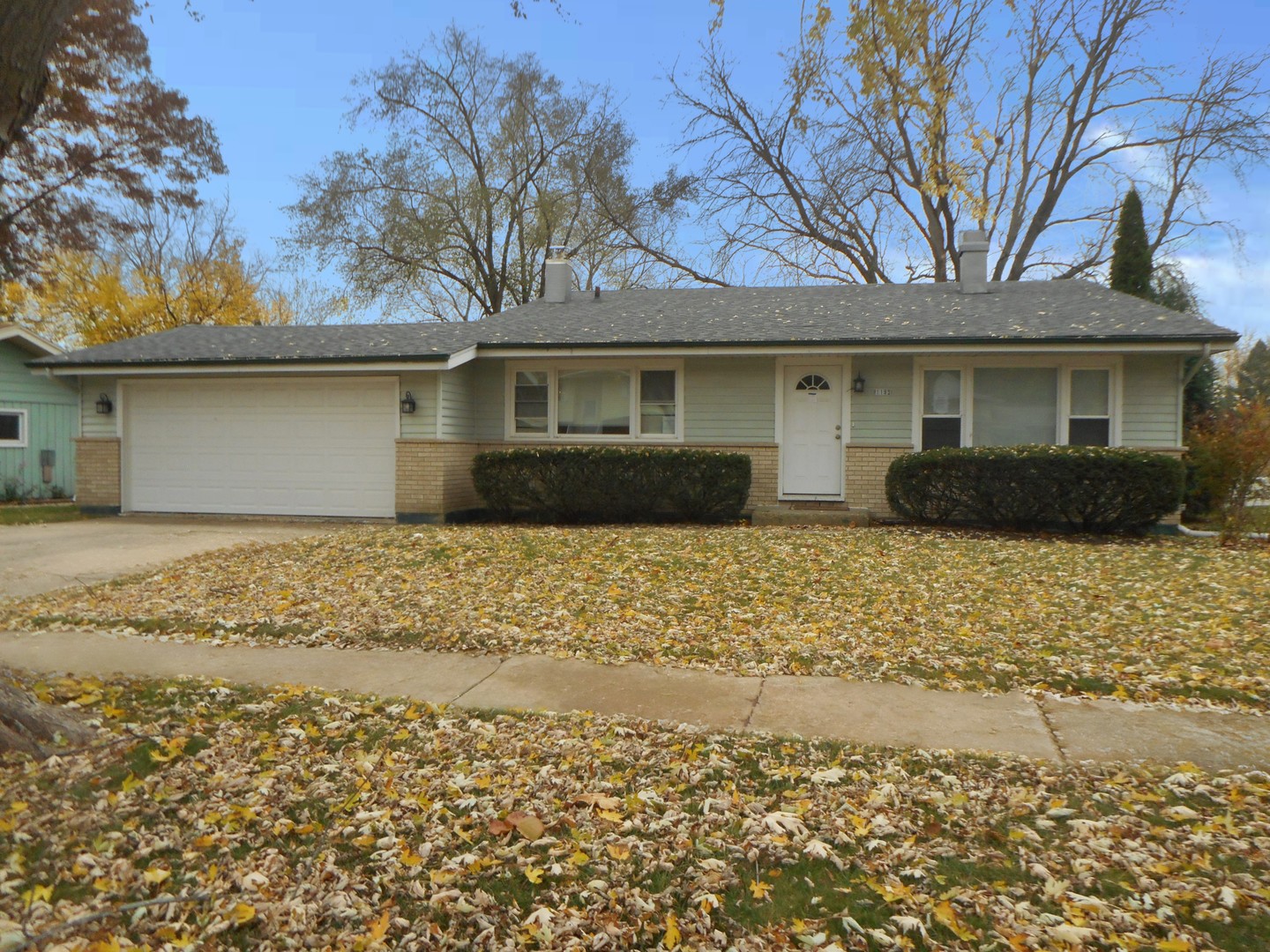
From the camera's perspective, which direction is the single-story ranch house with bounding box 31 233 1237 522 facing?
toward the camera

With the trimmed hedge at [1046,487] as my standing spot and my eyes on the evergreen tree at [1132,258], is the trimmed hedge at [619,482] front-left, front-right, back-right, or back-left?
back-left

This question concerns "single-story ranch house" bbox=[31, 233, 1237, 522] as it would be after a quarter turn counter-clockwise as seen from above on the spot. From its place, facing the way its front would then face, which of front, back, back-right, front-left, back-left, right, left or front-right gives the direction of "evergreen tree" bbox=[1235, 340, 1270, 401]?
front-left

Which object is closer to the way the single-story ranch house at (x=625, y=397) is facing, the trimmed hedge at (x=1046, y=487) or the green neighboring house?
the trimmed hedge

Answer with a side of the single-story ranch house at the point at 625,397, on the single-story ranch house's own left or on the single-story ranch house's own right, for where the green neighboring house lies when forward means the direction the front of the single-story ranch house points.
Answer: on the single-story ranch house's own right

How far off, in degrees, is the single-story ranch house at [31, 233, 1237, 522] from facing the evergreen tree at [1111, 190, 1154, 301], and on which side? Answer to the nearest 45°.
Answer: approximately 135° to its left

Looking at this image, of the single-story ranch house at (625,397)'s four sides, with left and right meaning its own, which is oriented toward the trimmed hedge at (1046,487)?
left
